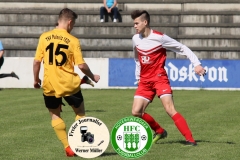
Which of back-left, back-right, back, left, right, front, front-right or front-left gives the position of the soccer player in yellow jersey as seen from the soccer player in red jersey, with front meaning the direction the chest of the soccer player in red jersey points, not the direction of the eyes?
front

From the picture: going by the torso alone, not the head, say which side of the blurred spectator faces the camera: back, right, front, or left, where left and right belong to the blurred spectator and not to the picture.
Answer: front

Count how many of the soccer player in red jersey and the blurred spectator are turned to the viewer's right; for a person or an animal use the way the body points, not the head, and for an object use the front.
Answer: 0

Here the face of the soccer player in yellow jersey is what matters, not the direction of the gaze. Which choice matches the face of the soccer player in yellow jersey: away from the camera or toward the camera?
away from the camera

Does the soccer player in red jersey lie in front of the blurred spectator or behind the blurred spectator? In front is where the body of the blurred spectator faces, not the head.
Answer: in front

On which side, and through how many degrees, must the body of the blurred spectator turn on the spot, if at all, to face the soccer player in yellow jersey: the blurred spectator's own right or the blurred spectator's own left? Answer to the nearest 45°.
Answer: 0° — they already face them

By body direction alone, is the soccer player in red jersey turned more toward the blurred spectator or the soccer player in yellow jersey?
the soccer player in yellow jersey

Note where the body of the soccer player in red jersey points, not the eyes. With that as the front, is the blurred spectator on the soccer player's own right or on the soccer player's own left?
on the soccer player's own right

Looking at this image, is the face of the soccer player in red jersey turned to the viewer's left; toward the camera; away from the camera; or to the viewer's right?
to the viewer's left
